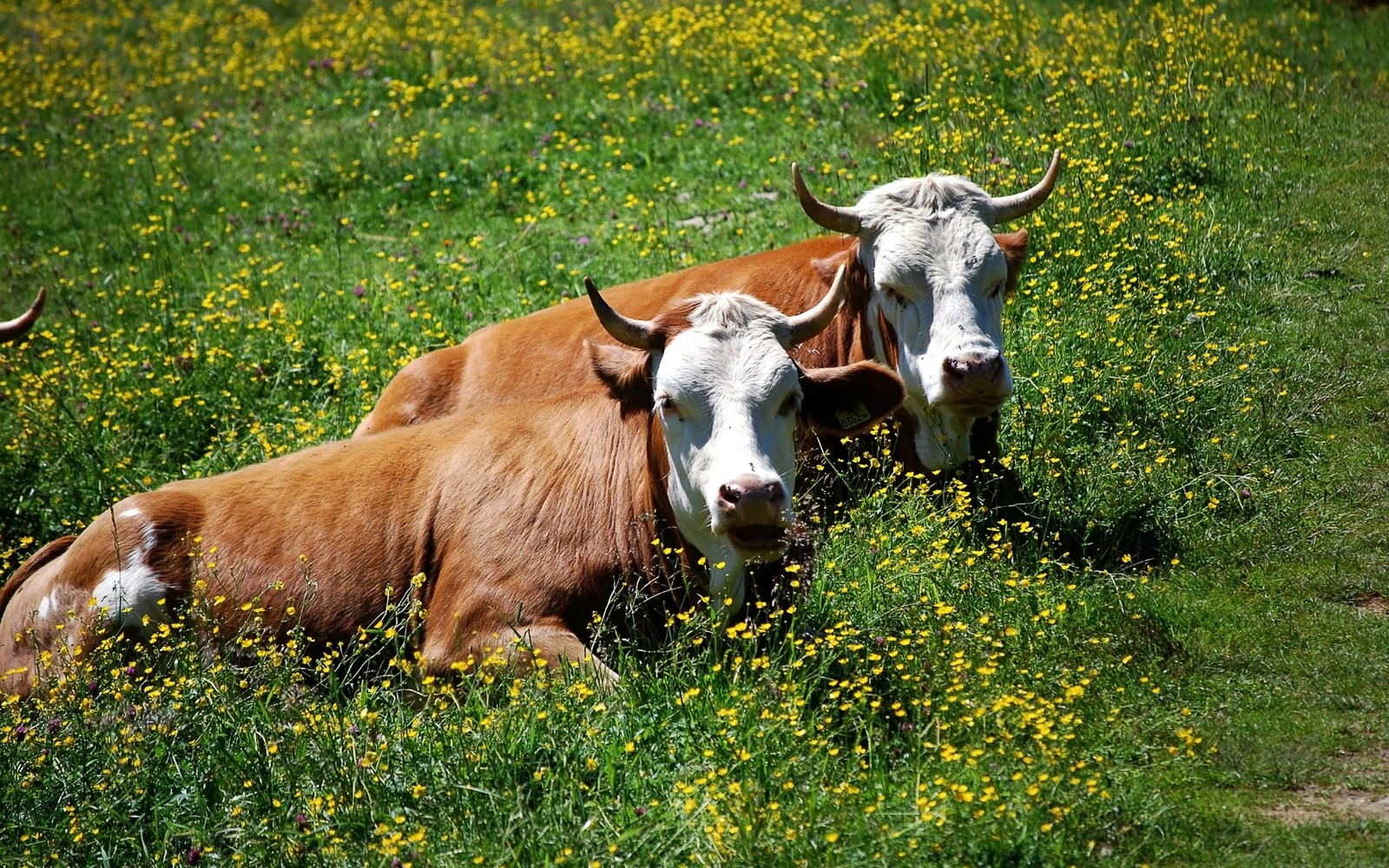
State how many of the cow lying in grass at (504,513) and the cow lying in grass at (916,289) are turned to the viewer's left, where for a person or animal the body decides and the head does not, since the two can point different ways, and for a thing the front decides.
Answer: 0

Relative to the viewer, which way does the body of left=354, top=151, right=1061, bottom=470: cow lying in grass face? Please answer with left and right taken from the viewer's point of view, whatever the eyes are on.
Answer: facing the viewer and to the right of the viewer

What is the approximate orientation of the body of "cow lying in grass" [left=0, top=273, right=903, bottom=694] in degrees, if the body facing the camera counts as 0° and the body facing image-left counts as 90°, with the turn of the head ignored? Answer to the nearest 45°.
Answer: approximately 270°

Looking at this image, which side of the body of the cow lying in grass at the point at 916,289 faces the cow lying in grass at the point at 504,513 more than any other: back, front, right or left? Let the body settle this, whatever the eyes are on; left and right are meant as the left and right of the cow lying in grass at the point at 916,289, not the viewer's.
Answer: right
